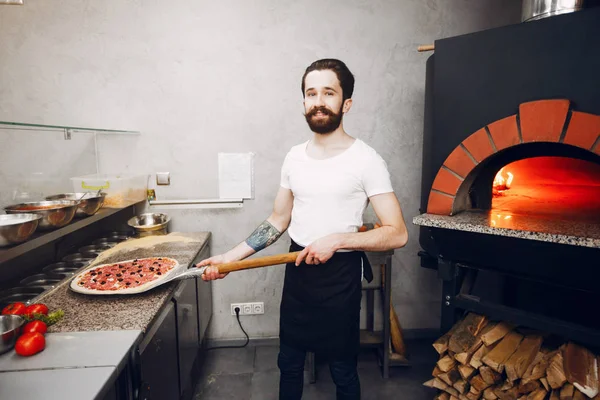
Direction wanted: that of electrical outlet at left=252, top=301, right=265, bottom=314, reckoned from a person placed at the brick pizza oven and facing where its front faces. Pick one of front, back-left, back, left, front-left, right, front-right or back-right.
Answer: front-right

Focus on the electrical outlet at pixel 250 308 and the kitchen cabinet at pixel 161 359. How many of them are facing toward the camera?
1

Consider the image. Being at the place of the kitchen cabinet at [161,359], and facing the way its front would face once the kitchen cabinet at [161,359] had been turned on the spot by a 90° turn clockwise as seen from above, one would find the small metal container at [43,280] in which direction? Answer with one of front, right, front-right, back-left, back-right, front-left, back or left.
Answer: back-right

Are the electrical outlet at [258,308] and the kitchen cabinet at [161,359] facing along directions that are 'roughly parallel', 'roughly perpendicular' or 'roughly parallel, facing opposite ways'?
roughly perpendicular

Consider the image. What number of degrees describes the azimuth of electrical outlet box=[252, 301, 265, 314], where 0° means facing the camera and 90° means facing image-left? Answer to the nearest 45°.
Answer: approximately 0°

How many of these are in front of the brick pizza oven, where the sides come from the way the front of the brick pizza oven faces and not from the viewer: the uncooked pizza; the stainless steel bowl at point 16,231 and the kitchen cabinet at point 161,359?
3

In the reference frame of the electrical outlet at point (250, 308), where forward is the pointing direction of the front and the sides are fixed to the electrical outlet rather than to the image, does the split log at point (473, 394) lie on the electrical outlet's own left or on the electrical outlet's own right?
on the electrical outlet's own left

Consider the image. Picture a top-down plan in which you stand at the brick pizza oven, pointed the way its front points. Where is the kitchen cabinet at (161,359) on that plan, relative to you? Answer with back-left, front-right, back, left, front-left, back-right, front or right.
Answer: front

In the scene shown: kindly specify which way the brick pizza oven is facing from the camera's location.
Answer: facing the viewer and to the left of the viewer

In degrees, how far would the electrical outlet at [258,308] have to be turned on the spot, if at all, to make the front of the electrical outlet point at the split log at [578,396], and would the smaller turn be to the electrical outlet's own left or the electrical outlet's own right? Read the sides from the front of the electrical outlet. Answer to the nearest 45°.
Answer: approximately 45° to the electrical outlet's own left

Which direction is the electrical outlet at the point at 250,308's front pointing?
toward the camera

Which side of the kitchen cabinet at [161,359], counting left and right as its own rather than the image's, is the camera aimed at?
right

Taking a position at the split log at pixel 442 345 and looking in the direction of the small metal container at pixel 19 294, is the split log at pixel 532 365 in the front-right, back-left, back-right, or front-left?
back-left
